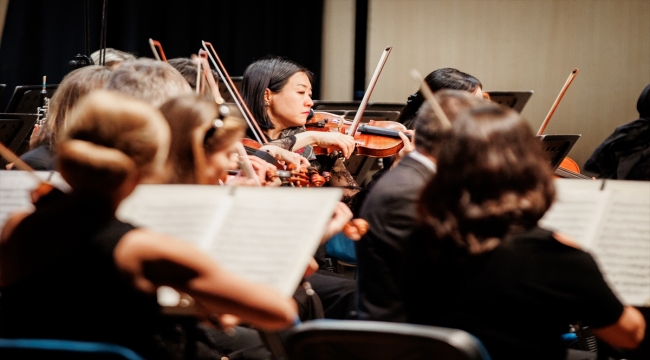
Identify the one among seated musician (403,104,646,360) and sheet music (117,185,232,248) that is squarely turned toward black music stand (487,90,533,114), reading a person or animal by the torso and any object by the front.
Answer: the seated musician

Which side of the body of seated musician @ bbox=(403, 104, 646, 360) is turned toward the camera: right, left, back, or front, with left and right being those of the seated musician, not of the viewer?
back

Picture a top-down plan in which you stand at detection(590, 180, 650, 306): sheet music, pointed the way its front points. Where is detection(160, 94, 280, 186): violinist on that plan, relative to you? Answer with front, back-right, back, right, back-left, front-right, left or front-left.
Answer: right

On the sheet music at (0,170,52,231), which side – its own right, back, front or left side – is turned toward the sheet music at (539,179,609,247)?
left

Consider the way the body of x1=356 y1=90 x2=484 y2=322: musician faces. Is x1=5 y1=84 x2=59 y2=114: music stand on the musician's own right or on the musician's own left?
on the musician's own left

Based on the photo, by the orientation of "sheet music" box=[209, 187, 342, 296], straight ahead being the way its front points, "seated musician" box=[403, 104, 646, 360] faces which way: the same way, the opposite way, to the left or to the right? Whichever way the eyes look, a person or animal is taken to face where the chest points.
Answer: the opposite way

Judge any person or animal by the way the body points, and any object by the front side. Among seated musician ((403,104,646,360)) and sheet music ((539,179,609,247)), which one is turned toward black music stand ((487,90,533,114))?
the seated musician
